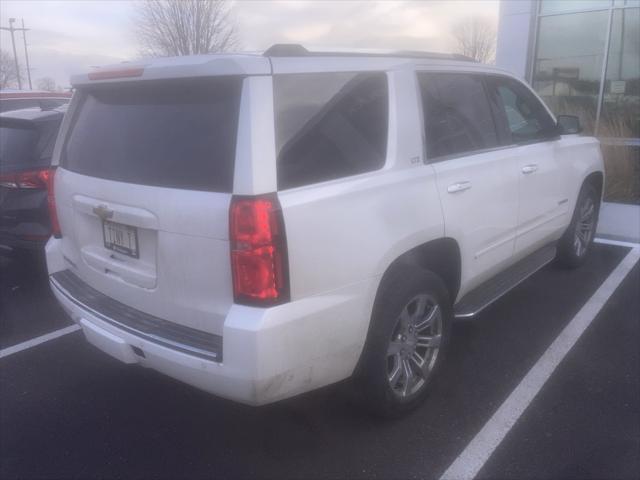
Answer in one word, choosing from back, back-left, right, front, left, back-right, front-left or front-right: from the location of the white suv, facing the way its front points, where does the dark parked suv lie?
left

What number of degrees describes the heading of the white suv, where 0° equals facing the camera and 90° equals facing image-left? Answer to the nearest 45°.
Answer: approximately 225°

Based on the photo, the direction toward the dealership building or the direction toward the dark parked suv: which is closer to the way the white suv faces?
the dealership building

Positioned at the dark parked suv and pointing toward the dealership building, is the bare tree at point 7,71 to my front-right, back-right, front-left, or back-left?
front-left

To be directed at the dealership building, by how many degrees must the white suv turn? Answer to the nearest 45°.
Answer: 0° — it already faces it

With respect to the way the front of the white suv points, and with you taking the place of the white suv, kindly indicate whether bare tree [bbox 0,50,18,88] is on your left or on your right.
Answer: on your left
